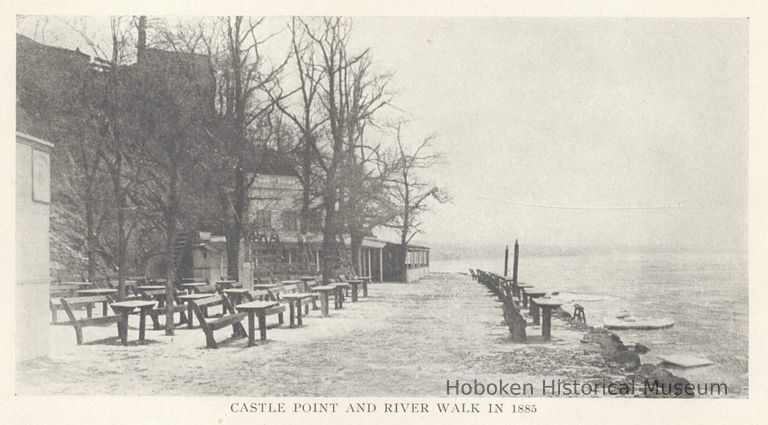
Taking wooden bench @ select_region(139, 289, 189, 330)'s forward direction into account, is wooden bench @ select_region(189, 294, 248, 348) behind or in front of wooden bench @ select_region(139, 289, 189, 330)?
in front

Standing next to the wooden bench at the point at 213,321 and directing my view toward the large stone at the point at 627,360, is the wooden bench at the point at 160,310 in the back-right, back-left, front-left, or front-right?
back-left

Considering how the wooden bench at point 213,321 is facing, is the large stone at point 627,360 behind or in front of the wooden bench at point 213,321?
in front

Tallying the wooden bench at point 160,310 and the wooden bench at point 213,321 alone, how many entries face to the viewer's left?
0

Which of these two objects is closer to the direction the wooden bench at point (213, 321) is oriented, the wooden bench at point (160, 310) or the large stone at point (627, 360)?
the large stone

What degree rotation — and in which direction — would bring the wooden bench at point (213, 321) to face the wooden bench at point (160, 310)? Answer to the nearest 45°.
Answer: approximately 135° to its left

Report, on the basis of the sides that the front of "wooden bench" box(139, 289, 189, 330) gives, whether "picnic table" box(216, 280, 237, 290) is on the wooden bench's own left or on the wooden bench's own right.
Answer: on the wooden bench's own left
